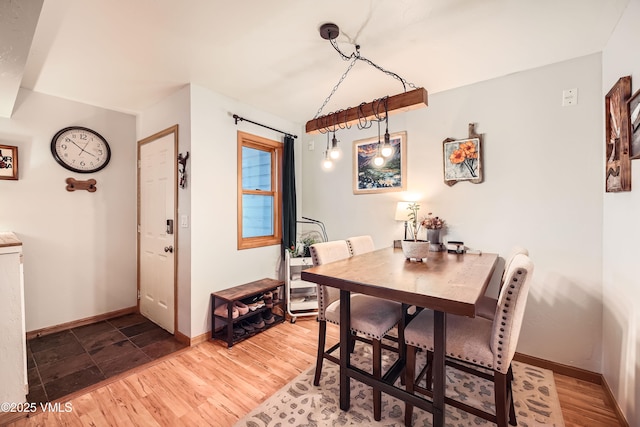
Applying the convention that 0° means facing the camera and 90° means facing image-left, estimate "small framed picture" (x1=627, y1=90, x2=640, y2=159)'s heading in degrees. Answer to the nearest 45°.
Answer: approximately 90°

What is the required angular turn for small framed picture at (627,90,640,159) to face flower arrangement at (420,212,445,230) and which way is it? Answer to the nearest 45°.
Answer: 0° — it already faces it

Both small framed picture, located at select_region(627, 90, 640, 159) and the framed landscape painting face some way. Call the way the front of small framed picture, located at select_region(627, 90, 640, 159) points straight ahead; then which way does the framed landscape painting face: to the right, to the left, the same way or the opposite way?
to the left
